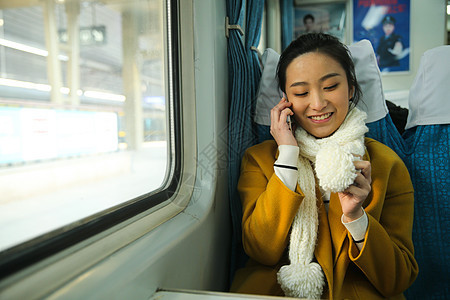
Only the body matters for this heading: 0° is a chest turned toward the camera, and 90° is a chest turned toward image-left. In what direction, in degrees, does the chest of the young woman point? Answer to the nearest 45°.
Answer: approximately 0°

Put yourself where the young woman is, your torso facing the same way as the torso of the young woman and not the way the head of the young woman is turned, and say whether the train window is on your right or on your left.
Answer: on your right

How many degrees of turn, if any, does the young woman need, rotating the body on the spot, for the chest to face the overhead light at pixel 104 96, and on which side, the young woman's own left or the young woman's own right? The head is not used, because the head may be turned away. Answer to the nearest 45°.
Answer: approximately 135° to the young woman's own right

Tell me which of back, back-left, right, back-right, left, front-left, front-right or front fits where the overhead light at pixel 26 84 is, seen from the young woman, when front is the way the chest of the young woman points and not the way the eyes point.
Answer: back-right
